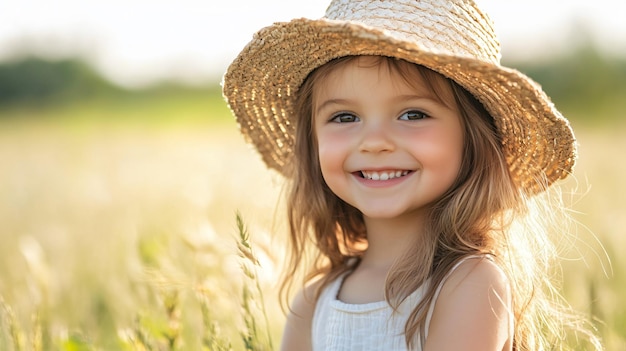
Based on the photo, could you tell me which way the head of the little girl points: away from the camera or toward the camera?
toward the camera

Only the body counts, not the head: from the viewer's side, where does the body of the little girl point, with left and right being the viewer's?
facing the viewer and to the left of the viewer
